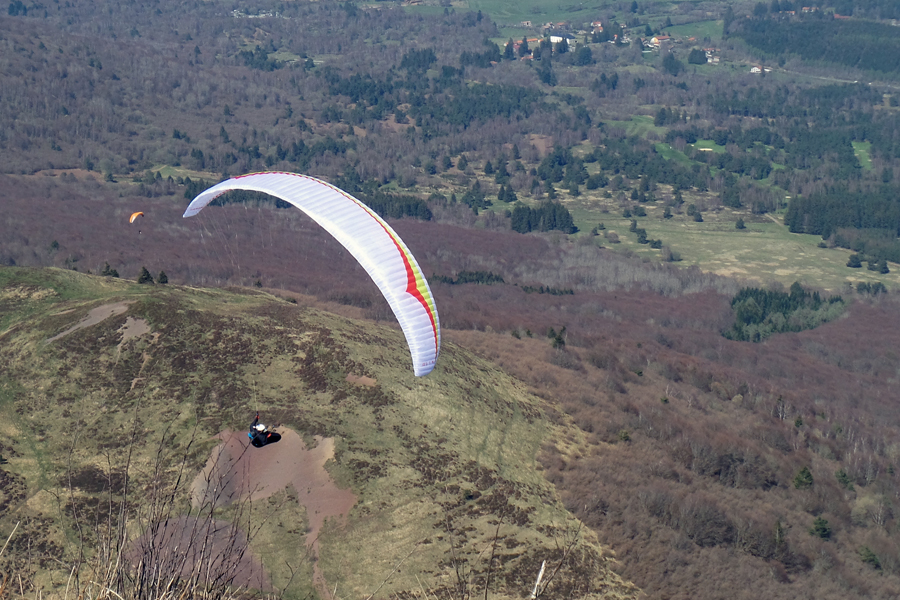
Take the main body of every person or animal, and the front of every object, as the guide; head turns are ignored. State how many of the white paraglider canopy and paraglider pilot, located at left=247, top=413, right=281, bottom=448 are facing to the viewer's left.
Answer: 0

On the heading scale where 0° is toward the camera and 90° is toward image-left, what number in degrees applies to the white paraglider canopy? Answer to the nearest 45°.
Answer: approximately 225°
